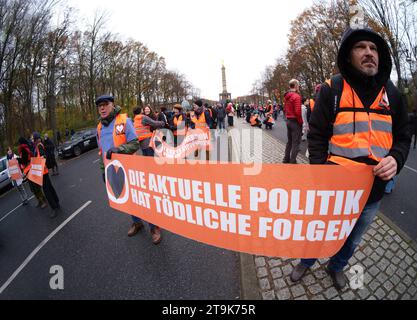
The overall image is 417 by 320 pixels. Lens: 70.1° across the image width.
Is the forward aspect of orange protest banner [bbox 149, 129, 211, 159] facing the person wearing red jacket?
no

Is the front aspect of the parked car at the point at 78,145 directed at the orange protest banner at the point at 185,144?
no

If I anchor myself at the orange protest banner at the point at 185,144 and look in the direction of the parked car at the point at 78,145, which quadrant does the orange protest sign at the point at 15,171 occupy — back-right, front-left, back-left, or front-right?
front-left

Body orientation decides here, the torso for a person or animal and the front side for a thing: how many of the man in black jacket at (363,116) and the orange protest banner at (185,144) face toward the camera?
2

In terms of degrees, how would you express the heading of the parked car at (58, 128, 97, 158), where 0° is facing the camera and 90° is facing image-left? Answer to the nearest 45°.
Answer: approximately 45°

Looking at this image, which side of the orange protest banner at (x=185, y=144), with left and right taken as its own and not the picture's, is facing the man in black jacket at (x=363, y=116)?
front

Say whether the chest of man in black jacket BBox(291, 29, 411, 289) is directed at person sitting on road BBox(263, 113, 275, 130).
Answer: no

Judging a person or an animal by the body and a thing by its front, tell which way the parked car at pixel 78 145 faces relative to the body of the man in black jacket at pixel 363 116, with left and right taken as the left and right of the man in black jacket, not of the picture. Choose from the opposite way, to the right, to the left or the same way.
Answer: the same way

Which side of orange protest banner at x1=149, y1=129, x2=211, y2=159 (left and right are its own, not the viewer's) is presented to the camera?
front

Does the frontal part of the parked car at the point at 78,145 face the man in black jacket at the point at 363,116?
no

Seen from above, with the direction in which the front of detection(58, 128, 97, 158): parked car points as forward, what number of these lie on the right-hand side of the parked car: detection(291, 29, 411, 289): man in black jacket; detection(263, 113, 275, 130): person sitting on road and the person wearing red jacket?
0

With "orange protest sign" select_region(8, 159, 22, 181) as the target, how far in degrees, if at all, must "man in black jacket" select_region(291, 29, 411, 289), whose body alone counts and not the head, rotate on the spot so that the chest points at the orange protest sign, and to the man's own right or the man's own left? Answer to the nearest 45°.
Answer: approximately 90° to the man's own right

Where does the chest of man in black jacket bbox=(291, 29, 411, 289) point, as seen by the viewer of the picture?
toward the camera
